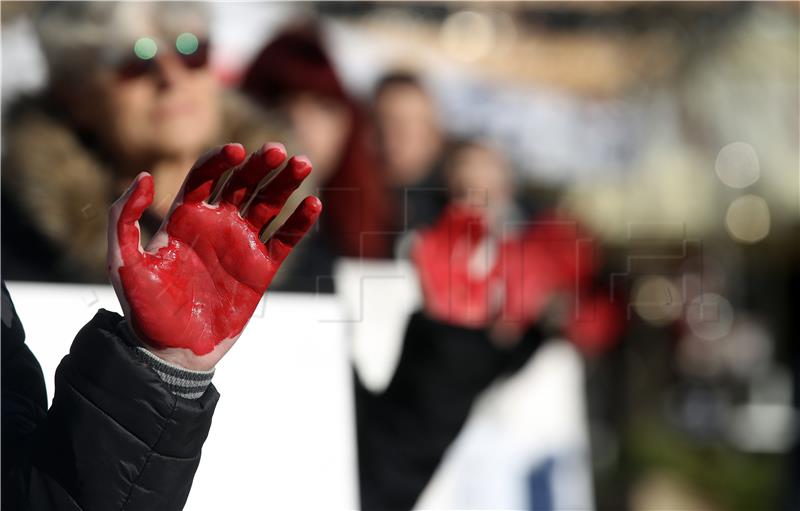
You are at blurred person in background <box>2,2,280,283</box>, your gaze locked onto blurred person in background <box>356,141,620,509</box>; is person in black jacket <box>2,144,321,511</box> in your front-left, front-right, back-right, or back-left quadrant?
back-right

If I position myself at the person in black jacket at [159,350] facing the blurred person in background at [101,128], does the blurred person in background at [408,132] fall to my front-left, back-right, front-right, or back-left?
front-right

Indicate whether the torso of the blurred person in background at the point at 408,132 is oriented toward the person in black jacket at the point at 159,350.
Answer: yes

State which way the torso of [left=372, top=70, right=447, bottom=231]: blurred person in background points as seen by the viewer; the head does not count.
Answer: toward the camera

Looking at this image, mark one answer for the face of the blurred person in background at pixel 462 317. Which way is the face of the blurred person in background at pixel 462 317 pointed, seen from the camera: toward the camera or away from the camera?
toward the camera

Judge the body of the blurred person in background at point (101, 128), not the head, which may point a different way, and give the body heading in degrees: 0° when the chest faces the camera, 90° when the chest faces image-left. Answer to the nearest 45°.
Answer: approximately 315°

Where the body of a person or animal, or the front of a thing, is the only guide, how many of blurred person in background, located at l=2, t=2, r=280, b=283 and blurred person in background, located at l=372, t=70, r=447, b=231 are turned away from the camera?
0

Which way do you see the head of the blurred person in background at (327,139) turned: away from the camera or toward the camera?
toward the camera

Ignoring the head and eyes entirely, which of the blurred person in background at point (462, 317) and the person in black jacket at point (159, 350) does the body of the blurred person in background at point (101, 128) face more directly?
the person in black jacket

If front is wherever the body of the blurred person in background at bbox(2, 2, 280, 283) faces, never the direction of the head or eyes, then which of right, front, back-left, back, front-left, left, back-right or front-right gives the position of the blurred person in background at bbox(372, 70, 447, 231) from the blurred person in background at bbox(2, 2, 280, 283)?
left
